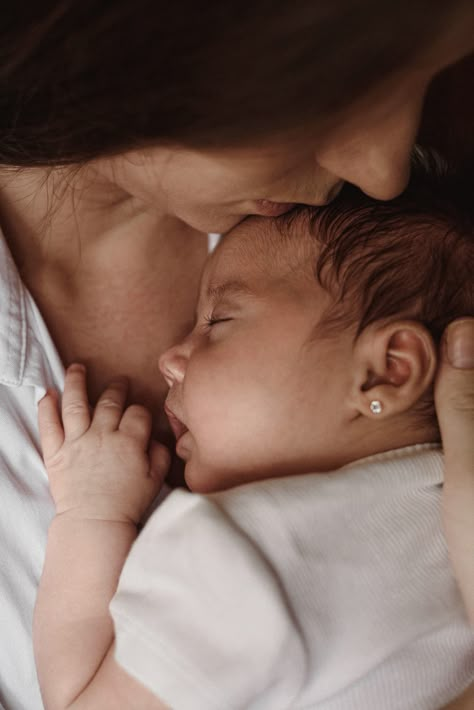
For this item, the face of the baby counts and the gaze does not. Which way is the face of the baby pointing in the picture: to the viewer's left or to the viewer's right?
to the viewer's left

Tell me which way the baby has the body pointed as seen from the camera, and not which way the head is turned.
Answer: to the viewer's left
